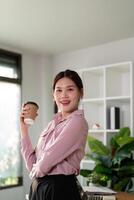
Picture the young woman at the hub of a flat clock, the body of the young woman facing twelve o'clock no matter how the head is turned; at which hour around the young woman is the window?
The window is roughly at 4 o'clock from the young woman.

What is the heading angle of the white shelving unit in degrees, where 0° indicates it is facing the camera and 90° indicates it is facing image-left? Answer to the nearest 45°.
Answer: approximately 45°

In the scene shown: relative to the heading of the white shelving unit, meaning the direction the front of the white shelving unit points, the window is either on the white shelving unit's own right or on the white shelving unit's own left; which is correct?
on the white shelving unit's own right

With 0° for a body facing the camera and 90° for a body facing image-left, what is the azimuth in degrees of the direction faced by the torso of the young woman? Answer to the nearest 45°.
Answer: approximately 45°
